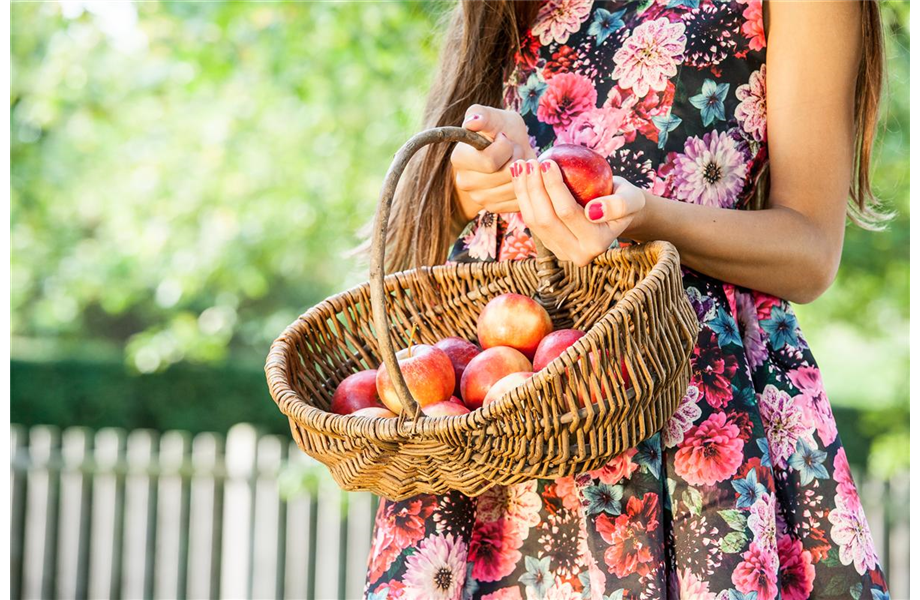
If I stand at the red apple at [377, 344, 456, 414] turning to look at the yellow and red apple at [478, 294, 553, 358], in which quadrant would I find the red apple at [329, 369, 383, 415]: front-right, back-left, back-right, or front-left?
back-left

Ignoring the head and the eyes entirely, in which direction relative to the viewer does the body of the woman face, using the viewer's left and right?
facing the viewer and to the left of the viewer

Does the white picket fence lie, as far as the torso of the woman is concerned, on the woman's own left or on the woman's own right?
on the woman's own right
